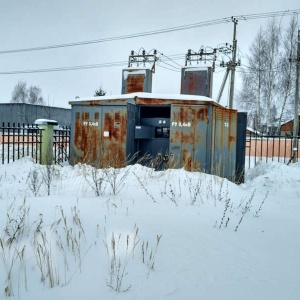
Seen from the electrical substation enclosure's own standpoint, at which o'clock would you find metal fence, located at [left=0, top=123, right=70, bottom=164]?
The metal fence is roughly at 4 o'clock from the electrical substation enclosure.

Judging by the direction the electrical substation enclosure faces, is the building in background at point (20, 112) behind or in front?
behind

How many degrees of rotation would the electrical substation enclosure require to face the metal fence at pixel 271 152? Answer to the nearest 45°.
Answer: approximately 135° to its left

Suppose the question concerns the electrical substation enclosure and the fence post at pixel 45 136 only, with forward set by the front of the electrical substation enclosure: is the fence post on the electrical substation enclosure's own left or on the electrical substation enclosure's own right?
on the electrical substation enclosure's own right

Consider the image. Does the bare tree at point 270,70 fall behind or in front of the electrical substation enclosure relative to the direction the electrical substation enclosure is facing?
behind

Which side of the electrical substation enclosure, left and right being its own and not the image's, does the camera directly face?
front

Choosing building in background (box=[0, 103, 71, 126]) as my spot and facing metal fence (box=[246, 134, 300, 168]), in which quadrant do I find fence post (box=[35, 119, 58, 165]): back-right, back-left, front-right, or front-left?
front-right

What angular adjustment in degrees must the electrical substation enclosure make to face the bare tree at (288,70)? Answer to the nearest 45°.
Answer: approximately 135° to its left
